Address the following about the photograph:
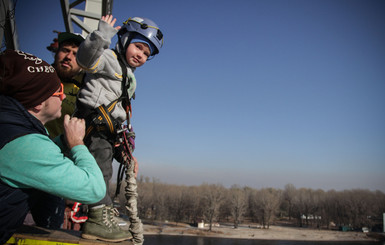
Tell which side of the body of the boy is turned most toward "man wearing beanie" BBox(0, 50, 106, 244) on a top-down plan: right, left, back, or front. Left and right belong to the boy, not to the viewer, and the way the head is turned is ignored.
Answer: right

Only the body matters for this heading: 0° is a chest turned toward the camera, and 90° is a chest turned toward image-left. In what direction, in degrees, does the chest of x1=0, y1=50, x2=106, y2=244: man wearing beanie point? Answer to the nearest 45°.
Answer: approximately 270°

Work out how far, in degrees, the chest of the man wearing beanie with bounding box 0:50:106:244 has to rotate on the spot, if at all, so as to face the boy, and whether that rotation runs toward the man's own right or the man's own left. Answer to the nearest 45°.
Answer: approximately 45° to the man's own left
